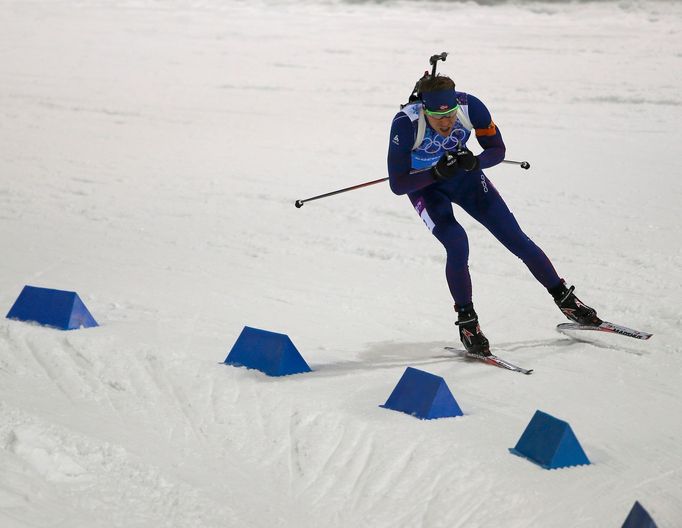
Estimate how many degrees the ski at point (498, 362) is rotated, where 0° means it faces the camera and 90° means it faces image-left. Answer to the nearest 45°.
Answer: approximately 315°

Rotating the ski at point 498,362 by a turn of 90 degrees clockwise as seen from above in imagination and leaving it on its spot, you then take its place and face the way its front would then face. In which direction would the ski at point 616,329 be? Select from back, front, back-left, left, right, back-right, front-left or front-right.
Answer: back

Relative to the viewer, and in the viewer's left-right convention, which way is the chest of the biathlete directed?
facing the viewer and to the right of the viewer
